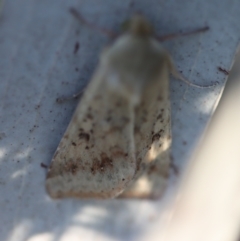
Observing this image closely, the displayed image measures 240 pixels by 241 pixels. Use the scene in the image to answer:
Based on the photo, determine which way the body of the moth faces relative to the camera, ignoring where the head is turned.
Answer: away from the camera
